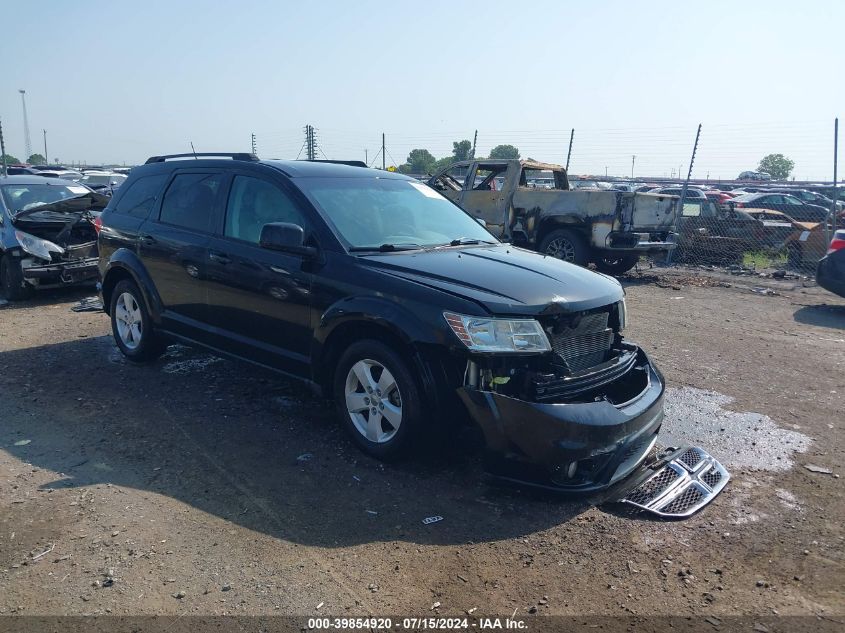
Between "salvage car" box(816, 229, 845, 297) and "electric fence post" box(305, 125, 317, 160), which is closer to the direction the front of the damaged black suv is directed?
the salvage car

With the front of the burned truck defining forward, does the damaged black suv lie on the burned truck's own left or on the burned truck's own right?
on the burned truck's own left

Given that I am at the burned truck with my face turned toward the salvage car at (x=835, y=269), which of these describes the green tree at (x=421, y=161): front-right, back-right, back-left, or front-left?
back-left

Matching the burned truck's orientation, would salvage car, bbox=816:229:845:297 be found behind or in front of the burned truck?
behind

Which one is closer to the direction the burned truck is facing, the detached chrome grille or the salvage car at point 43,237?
the salvage car

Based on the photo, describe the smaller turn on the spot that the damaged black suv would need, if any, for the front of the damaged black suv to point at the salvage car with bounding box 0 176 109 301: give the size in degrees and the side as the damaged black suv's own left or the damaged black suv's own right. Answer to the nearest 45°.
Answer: approximately 180°

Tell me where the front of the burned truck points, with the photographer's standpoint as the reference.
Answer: facing away from the viewer and to the left of the viewer

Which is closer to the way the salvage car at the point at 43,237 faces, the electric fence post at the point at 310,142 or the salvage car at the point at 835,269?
the salvage car

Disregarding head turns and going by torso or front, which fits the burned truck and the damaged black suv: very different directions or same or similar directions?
very different directions

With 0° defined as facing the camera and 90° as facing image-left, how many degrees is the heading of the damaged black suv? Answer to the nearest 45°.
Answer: approximately 315°

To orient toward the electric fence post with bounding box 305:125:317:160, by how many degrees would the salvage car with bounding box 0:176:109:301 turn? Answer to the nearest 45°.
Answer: approximately 90° to its left

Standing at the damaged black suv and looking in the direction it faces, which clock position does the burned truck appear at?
The burned truck is roughly at 8 o'clock from the damaged black suv.

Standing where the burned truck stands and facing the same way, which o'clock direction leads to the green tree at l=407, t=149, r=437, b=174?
The green tree is roughly at 1 o'clock from the burned truck.
